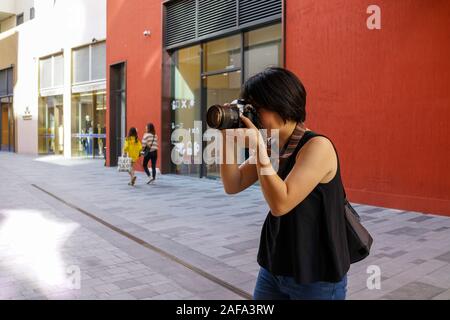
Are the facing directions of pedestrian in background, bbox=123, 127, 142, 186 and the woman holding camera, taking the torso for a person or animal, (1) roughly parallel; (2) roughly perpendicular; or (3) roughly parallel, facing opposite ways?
roughly perpendicular

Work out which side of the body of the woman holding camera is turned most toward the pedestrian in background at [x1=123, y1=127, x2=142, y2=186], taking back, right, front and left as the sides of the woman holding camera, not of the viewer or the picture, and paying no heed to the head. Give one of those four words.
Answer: right

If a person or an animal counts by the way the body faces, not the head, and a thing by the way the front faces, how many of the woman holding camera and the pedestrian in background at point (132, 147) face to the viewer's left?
1

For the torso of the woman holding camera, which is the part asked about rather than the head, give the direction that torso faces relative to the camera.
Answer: to the viewer's left
